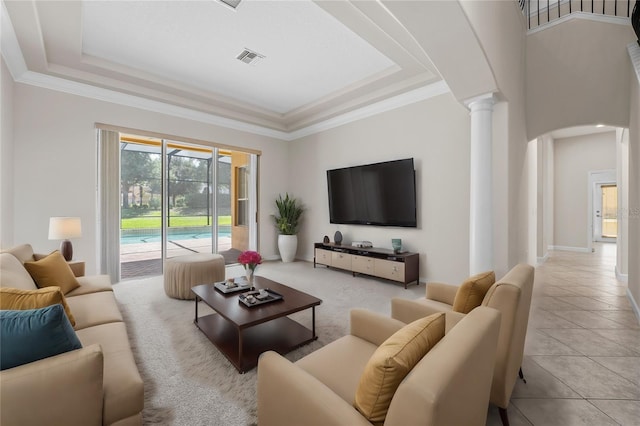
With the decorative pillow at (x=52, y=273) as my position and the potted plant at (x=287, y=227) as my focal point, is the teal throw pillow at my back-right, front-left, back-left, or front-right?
back-right

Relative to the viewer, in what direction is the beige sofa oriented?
to the viewer's right

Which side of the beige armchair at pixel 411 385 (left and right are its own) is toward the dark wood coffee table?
front

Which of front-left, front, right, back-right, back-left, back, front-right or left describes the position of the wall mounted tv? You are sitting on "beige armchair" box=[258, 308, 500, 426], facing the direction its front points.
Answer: front-right

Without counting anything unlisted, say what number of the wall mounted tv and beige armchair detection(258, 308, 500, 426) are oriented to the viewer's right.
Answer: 0

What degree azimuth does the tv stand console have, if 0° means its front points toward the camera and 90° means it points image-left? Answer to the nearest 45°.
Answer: approximately 45°

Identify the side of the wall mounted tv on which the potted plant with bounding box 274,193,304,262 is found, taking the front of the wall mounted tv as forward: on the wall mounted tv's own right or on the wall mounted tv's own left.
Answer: on the wall mounted tv's own right

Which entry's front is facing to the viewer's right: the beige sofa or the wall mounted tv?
the beige sofa

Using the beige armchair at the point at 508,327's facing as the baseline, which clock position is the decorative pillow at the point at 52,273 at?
The decorative pillow is roughly at 10 o'clock from the beige armchair.

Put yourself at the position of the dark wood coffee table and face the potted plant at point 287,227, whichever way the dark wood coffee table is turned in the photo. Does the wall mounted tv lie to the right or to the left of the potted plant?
right

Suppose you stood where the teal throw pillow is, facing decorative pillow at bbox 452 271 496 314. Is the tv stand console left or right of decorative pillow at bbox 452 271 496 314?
left

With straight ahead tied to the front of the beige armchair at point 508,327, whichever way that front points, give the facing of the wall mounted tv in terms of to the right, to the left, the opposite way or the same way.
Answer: to the left
